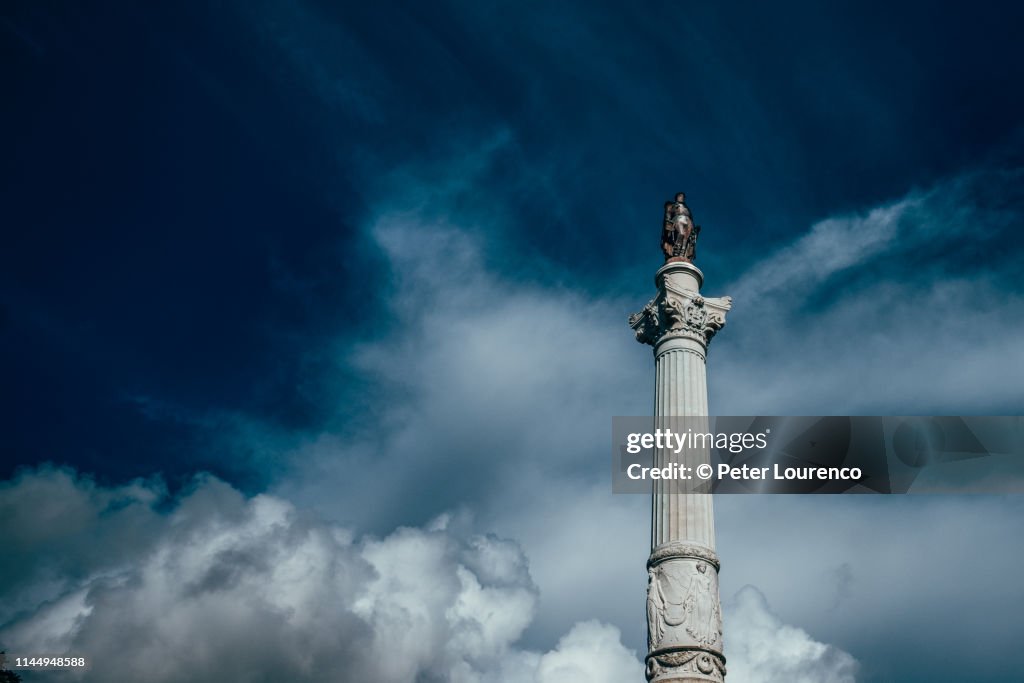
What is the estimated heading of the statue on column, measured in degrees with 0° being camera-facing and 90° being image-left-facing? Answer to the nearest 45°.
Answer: approximately 0°
